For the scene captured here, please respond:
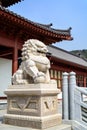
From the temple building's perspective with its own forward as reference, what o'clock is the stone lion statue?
The stone lion statue is roughly at 1 o'clock from the temple building.

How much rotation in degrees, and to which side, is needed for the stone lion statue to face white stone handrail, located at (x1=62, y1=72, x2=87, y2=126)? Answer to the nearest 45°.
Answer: approximately 45° to its left

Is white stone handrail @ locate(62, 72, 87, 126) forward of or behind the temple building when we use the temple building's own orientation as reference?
forward

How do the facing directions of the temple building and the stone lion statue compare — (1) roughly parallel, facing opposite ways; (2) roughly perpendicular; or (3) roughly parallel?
roughly parallel

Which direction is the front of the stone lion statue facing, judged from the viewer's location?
facing the viewer and to the right of the viewer

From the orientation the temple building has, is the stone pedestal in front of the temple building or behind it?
in front
